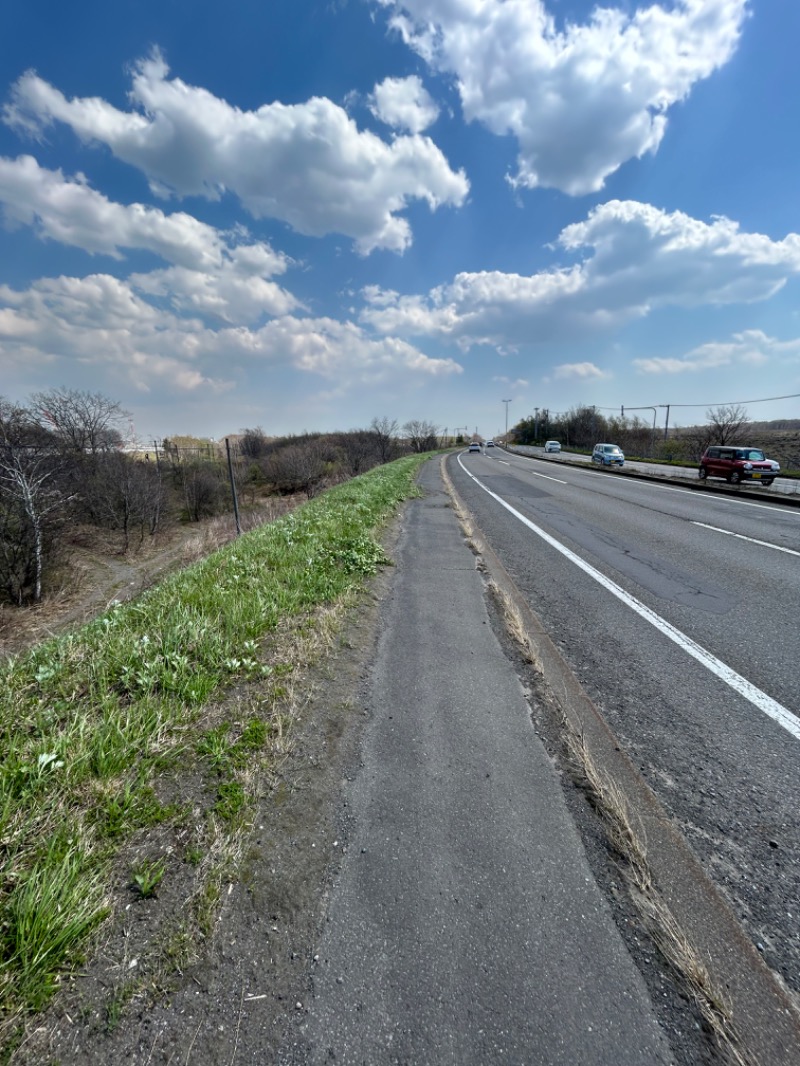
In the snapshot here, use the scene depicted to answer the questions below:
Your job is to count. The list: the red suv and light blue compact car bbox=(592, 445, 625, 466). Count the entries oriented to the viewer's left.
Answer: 0

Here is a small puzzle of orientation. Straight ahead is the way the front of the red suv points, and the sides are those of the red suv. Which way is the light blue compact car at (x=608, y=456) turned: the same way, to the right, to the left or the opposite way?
the same way

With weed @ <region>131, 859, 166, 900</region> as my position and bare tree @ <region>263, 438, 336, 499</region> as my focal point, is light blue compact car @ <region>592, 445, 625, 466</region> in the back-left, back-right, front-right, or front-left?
front-right

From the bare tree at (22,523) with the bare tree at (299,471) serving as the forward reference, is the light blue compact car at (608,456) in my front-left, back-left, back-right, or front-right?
front-right

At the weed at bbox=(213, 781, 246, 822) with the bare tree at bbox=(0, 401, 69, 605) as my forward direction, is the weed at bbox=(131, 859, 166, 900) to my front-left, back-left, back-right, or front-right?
back-left

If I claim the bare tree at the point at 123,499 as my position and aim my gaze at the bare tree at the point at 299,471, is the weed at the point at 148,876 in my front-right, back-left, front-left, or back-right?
back-right

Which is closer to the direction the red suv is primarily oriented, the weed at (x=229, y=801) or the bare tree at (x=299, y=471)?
the weed

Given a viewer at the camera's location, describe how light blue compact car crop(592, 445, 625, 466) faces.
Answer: facing the viewer and to the right of the viewer

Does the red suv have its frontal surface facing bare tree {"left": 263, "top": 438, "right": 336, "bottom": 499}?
no

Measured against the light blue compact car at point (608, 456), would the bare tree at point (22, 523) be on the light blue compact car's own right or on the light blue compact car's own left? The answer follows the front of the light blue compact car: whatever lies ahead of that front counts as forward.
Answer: on the light blue compact car's own right

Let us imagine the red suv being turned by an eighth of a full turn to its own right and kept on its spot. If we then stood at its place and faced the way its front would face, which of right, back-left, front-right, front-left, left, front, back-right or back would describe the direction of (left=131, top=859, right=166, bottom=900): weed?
front

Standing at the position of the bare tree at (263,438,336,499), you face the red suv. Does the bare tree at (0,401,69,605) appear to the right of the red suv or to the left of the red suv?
right

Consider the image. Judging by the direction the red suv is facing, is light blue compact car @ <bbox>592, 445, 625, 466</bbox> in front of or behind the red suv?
behind

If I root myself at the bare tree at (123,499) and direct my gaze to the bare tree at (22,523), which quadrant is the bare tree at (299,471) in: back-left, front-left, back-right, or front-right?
back-left

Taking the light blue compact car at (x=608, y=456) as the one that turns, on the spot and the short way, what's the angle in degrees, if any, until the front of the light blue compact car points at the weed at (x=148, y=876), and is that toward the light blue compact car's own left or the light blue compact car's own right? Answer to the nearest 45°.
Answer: approximately 45° to the light blue compact car's own right

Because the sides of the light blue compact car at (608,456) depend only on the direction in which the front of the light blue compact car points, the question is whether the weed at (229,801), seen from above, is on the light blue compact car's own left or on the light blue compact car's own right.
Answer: on the light blue compact car's own right

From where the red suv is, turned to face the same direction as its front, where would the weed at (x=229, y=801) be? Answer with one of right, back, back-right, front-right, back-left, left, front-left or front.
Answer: front-right

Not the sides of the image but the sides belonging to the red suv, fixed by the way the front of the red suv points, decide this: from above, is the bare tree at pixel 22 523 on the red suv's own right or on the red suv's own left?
on the red suv's own right
